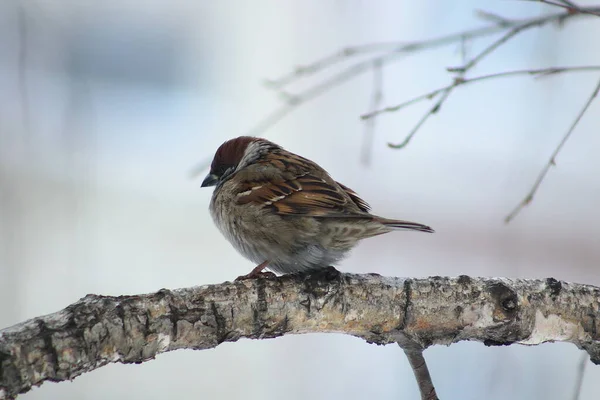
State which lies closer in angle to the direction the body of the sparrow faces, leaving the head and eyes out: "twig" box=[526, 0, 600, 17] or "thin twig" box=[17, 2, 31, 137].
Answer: the thin twig

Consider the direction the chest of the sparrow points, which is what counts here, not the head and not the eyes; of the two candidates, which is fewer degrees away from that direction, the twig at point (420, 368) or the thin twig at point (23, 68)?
the thin twig

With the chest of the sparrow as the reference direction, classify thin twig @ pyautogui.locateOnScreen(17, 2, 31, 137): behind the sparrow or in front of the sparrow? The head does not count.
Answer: in front

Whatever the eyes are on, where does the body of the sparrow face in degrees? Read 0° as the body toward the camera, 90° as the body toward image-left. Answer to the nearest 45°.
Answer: approximately 90°

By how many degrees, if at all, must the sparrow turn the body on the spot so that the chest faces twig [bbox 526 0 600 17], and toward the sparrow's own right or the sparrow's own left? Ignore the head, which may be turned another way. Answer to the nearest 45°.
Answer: approximately 135° to the sparrow's own right
